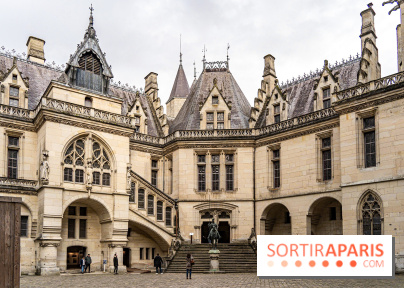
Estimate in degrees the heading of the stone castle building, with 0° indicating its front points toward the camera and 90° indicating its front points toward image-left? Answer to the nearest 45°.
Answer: approximately 0°
